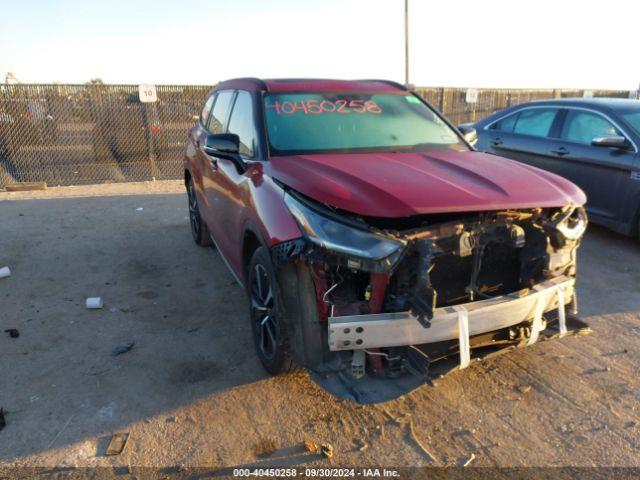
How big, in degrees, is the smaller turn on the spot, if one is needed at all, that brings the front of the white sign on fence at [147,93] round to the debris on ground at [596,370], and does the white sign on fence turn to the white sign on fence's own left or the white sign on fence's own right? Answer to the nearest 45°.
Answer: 0° — it already faces it

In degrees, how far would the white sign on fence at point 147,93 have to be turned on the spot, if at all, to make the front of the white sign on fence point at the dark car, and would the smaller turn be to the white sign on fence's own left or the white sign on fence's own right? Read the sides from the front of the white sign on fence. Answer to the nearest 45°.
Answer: approximately 45° to the white sign on fence's own left

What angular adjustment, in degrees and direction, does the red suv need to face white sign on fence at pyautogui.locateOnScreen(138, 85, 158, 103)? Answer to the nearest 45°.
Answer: approximately 180°

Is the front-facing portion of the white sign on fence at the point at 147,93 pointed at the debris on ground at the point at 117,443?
yes

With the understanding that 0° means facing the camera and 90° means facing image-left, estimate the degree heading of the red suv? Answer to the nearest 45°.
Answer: approximately 315°

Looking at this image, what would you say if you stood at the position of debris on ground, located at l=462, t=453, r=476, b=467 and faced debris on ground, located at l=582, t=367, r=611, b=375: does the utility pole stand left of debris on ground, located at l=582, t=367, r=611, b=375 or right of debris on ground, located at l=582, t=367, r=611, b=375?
left

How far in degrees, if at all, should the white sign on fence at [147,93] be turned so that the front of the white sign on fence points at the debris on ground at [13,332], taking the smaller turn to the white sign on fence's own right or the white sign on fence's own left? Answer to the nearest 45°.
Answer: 0° — it already faces it

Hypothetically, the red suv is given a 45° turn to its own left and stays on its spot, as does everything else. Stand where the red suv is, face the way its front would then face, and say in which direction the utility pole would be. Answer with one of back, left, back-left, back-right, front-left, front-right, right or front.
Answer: left

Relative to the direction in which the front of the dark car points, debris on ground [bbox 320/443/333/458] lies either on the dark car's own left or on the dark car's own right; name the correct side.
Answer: on the dark car's own right

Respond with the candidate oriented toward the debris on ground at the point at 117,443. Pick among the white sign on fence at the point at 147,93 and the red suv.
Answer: the white sign on fence
